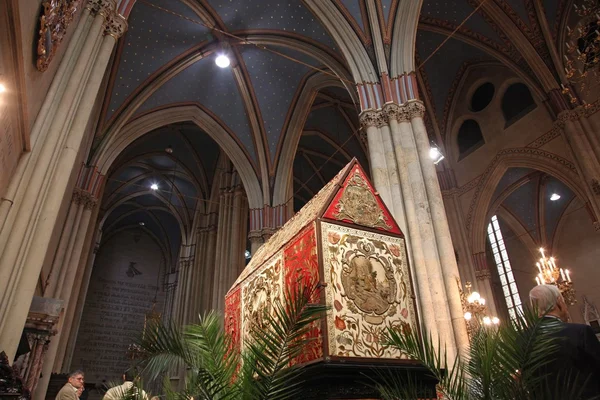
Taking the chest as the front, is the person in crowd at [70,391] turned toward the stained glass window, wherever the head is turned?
no

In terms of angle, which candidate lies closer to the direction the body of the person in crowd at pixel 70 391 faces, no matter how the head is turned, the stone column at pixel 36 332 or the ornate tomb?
the ornate tomb

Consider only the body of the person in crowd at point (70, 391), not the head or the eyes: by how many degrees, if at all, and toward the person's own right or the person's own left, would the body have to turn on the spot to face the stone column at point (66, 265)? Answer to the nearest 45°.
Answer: approximately 135° to the person's own left

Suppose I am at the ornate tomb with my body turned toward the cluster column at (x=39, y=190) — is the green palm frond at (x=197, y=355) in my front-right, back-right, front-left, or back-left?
front-left

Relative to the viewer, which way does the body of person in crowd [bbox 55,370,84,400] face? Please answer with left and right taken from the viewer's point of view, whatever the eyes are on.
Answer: facing the viewer and to the right of the viewer

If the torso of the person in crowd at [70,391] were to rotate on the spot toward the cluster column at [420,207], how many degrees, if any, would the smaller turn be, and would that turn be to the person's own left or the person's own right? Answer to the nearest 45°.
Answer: approximately 45° to the person's own left

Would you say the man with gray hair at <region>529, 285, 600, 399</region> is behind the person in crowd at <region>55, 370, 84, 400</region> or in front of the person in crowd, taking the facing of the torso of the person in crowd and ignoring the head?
in front

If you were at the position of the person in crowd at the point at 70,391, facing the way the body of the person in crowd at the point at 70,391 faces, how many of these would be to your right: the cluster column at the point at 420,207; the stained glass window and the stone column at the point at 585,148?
0

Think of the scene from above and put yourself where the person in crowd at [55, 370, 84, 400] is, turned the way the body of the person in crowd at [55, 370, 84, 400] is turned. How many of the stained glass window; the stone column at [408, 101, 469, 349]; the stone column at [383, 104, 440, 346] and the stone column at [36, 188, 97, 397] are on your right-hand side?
0

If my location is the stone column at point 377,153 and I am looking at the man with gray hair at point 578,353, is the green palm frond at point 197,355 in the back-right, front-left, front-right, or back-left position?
front-right
